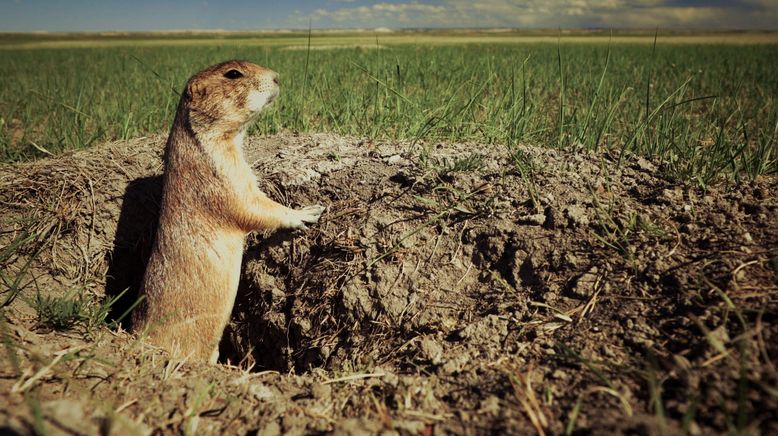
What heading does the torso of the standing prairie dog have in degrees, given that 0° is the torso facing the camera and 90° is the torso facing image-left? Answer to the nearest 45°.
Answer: approximately 270°
